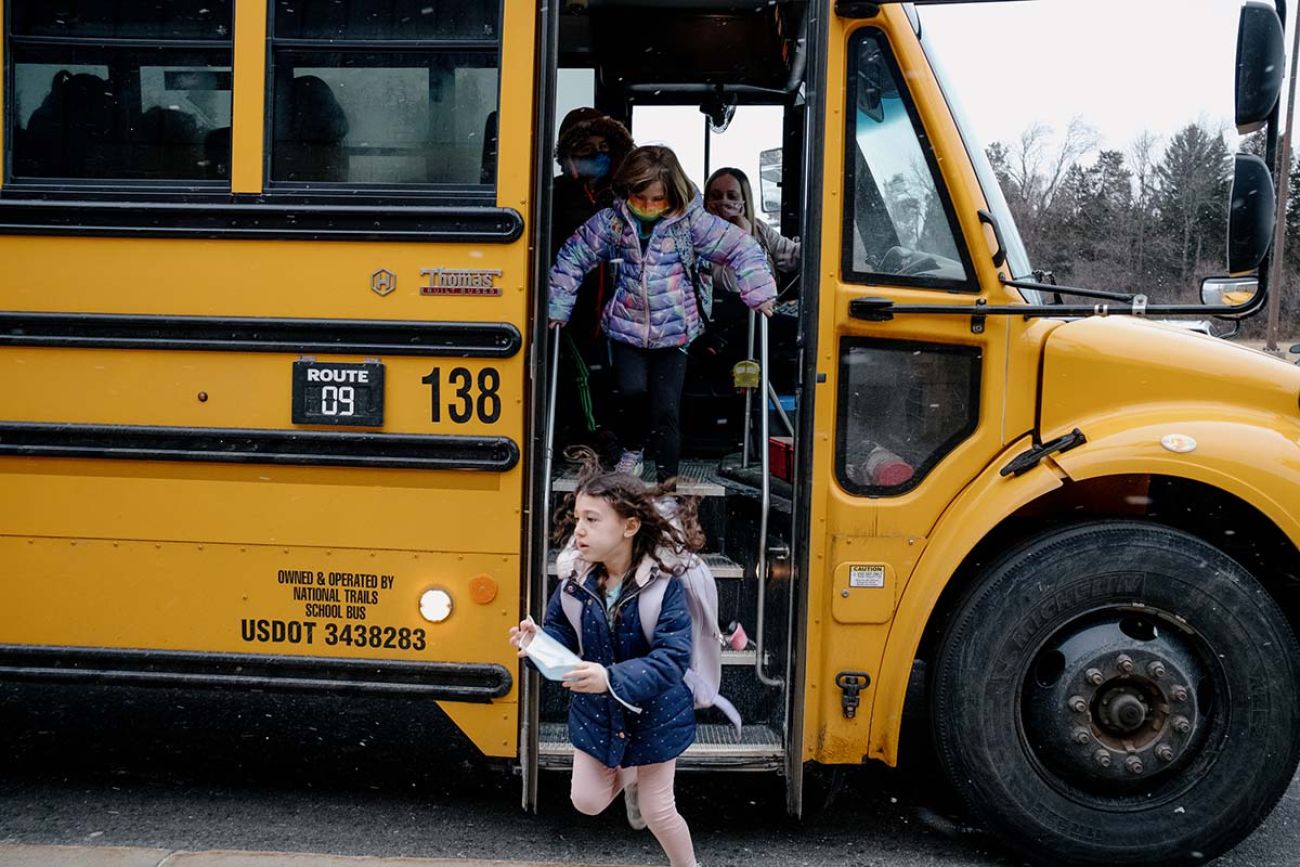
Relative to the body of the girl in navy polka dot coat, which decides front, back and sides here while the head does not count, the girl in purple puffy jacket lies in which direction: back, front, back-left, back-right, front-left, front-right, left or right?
back-right

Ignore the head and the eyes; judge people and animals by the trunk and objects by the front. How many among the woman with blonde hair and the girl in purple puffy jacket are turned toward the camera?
2

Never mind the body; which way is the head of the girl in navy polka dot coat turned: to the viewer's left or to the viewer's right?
to the viewer's left

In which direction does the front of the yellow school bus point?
to the viewer's right

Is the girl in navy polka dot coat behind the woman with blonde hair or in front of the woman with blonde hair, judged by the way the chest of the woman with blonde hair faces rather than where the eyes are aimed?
in front

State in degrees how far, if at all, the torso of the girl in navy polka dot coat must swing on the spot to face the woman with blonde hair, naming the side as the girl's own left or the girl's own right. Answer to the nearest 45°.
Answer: approximately 135° to the girl's own right

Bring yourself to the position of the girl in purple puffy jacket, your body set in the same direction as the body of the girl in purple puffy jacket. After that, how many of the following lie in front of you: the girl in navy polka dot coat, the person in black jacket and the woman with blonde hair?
1

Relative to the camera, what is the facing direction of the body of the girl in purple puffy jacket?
toward the camera

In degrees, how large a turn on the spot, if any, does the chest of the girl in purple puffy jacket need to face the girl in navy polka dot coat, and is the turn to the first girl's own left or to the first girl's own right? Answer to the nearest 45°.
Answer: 0° — they already face them

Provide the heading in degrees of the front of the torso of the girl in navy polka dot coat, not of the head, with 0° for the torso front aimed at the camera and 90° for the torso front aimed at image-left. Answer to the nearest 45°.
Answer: approximately 45°

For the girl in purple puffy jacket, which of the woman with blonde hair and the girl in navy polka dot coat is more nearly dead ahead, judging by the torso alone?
the girl in navy polka dot coat

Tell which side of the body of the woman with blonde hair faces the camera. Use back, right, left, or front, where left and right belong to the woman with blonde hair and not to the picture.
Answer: front
